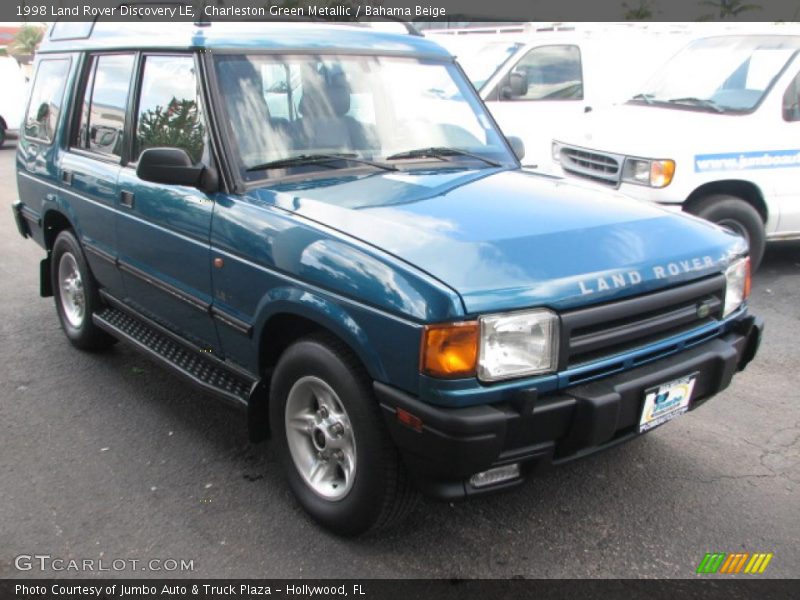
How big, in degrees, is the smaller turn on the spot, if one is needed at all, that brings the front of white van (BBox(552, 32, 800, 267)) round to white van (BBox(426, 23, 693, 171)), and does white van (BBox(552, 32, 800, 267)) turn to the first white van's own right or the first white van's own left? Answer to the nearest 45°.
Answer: approximately 90° to the first white van's own right

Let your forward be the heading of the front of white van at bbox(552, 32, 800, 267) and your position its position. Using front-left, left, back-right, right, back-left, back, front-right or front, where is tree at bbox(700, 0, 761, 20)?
back-right

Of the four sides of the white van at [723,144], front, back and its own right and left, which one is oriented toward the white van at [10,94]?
right

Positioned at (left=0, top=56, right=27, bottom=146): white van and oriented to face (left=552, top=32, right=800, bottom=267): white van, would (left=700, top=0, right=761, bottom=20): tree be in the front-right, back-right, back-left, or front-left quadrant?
front-left

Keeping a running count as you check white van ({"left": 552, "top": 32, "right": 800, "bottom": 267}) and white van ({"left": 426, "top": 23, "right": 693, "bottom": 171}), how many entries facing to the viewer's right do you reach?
0

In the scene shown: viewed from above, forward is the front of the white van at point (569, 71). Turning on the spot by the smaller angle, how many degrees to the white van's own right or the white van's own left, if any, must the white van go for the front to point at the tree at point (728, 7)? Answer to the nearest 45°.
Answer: approximately 135° to the white van's own right

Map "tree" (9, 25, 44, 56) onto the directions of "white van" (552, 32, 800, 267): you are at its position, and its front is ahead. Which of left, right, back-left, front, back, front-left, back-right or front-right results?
right

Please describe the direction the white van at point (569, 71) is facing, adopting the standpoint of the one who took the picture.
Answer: facing the viewer and to the left of the viewer

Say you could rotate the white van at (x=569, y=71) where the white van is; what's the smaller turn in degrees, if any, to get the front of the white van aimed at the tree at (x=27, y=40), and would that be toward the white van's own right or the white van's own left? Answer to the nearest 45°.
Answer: approximately 90° to the white van's own right

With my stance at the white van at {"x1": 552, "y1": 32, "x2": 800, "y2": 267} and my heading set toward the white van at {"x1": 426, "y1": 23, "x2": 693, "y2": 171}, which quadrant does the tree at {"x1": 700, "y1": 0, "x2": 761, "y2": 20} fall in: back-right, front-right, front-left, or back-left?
front-right
